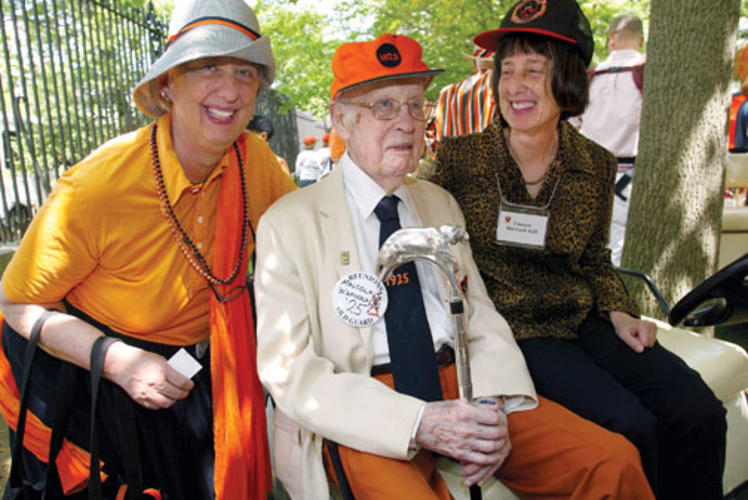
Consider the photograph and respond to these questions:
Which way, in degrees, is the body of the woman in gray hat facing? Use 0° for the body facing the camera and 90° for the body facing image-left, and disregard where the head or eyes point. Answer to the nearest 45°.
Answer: approximately 315°

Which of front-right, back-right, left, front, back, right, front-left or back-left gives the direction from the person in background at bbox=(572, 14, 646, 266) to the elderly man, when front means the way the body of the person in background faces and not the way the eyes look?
back

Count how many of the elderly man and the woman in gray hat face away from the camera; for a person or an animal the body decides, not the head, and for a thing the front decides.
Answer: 0

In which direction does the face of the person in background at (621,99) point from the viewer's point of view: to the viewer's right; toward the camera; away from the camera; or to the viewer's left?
away from the camera

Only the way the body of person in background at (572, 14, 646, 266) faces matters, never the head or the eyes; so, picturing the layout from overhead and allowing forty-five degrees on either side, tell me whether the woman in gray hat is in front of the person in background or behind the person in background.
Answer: behind

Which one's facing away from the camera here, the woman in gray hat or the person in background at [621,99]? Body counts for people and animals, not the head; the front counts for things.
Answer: the person in background

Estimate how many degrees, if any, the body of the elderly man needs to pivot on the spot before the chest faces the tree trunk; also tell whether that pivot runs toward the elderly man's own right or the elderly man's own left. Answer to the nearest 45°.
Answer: approximately 90° to the elderly man's own left

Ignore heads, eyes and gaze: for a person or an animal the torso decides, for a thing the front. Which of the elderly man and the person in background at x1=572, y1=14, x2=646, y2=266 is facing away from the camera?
the person in background

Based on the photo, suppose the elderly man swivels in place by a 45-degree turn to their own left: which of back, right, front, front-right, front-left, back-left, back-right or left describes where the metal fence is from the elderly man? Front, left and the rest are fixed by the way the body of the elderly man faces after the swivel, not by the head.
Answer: back-left

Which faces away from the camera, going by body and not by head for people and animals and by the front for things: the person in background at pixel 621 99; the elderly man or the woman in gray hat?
the person in background

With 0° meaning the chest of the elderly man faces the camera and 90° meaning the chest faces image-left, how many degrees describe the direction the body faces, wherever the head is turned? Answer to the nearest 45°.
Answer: approximately 315°
